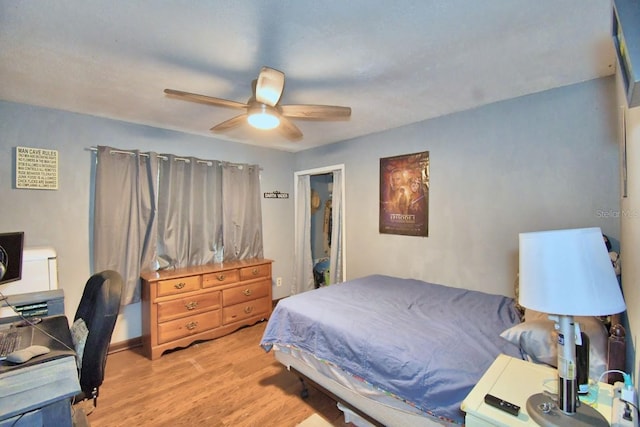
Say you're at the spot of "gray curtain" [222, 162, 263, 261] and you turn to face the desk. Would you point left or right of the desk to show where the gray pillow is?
left

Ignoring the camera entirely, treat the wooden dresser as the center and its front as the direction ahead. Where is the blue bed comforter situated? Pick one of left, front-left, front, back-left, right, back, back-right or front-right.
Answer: front

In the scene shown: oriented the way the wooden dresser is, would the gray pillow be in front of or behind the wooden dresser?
in front

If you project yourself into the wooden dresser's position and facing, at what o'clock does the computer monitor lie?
The computer monitor is roughly at 3 o'clock from the wooden dresser.

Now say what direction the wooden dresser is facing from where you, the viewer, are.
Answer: facing the viewer and to the right of the viewer

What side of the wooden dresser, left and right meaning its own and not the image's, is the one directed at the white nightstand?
front

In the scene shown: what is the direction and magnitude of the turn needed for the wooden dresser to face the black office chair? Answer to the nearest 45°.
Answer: approximately 45° to its right
